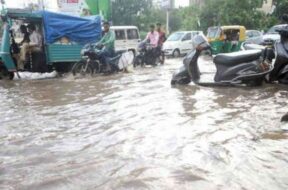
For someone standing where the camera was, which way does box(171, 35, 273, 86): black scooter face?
facing to the left of the viewer

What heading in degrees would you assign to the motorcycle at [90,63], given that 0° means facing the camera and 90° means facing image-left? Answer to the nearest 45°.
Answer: approximately 45°

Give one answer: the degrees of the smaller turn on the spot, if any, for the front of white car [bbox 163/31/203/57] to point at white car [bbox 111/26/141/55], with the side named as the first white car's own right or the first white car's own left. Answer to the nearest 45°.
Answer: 0° — it already faces it

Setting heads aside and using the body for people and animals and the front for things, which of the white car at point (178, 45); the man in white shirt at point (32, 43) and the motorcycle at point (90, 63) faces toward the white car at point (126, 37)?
the white car at point (178, 45)

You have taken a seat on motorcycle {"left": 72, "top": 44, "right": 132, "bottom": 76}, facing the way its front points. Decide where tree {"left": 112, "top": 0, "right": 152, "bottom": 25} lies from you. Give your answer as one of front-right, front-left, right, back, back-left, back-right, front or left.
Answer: back-right

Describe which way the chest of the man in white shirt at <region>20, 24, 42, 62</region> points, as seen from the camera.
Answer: to the viewer's left

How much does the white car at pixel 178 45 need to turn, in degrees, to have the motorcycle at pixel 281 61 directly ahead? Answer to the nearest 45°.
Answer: approximately 45° to its left

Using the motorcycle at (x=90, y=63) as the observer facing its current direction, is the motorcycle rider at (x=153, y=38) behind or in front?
behind

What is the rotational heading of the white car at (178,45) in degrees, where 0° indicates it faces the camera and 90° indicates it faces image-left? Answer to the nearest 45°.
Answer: approximately 45°
